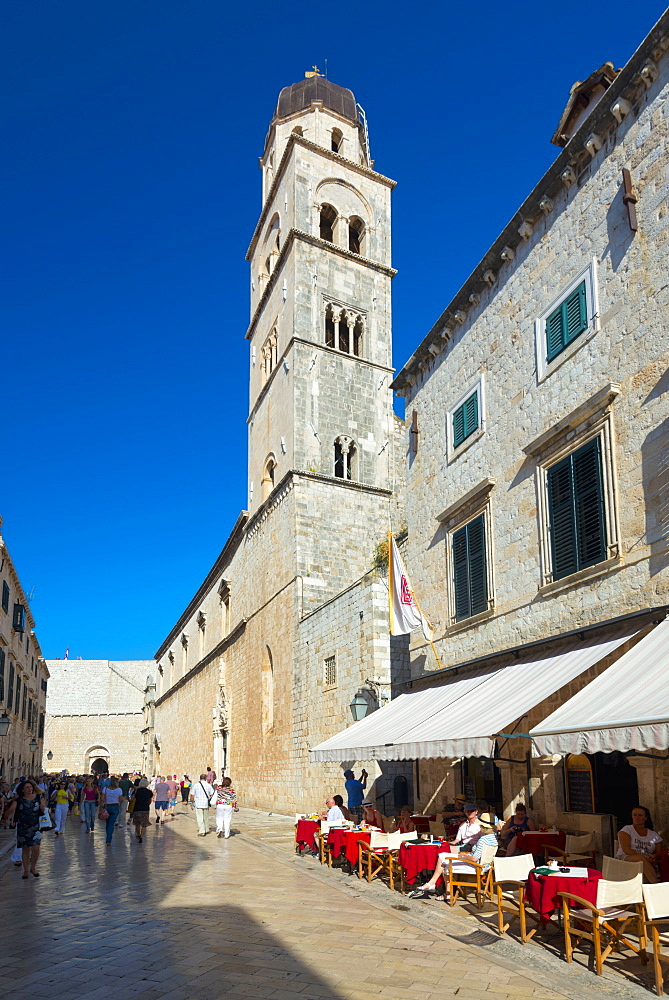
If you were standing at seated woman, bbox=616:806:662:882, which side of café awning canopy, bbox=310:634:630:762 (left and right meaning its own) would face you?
left

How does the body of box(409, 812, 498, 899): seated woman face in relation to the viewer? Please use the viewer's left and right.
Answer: facing to the left of the viewer

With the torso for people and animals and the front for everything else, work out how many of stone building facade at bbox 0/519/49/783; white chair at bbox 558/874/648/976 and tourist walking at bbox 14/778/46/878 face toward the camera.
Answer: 1

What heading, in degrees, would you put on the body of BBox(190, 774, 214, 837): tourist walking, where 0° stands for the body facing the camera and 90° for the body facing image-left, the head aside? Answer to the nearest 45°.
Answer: approximately 180°

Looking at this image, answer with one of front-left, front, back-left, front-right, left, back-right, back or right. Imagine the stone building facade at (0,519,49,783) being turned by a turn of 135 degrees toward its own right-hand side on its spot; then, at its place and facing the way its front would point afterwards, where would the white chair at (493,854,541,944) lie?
front-left

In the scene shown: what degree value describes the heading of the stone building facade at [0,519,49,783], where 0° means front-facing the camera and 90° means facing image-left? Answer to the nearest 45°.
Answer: approximately 270°

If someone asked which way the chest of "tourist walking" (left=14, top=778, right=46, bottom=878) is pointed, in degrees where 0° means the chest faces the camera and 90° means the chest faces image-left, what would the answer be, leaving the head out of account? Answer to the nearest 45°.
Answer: approximately 0°

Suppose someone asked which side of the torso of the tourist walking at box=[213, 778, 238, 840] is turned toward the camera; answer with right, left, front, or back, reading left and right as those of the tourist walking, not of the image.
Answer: back
